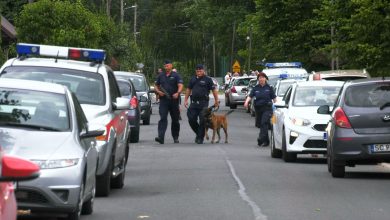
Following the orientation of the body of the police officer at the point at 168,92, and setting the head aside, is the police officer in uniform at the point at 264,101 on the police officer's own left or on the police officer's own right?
on the police officer's own left

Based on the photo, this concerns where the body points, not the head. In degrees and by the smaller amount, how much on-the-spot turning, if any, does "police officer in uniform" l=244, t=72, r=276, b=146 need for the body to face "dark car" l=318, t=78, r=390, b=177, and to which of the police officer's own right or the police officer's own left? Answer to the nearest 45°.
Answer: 0° — they already face it

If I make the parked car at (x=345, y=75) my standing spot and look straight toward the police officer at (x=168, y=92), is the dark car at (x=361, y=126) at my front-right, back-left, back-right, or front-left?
front-left

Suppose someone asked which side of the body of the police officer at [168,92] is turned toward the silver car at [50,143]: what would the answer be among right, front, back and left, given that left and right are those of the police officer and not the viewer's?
front

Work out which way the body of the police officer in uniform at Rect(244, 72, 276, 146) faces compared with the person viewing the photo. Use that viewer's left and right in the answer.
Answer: facing the viewer

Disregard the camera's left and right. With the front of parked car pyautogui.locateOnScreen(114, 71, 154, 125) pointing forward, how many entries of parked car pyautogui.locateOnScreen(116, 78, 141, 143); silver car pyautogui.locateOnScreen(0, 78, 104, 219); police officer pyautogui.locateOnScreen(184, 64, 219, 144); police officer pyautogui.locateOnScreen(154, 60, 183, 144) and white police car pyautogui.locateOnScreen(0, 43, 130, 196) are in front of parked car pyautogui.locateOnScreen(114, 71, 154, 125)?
5

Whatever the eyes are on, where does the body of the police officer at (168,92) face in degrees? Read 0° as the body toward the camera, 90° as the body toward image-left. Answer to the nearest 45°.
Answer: approximately 0°

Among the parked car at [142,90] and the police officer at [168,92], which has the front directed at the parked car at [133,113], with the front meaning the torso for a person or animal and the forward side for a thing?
the parked car at [142,90]

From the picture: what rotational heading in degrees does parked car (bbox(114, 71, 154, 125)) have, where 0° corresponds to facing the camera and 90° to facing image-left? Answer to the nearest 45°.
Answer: approximately 0°
